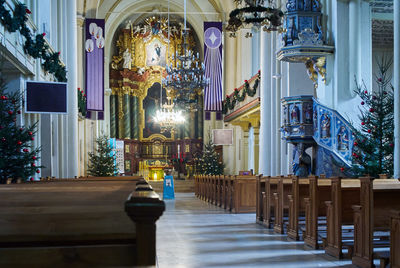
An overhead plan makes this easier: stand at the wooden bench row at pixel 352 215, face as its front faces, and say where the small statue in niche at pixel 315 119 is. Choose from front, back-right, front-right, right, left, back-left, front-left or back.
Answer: front-right

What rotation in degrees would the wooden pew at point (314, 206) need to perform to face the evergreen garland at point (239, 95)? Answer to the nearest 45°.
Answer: approximately 45° to its right

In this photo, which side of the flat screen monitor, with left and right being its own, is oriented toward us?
front

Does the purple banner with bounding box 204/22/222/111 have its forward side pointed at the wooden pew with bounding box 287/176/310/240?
yes

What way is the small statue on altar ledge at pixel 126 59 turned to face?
toward the camera

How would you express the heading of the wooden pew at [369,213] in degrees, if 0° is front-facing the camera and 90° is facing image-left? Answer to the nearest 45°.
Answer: approximately 135°

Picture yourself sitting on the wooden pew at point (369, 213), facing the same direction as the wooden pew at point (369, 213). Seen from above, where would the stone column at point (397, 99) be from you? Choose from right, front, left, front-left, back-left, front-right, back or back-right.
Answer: front-right

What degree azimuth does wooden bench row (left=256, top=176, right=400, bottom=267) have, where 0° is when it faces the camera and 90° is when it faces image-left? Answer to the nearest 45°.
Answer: approximately 135°

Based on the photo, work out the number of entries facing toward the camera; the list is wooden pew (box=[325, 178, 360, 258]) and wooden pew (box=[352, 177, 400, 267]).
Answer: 0

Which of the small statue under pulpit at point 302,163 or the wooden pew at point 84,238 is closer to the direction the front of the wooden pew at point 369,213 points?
the small statue under pulpit

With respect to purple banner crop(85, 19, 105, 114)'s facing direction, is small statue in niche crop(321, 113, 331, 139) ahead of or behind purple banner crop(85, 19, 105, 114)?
ahead

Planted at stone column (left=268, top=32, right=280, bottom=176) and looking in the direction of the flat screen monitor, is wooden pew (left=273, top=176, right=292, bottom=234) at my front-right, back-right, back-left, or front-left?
front-left

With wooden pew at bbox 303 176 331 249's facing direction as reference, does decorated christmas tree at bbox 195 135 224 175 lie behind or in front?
in front

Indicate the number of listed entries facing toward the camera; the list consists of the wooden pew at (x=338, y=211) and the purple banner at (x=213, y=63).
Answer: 1

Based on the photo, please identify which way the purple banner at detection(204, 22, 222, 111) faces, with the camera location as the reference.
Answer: facing the viewer

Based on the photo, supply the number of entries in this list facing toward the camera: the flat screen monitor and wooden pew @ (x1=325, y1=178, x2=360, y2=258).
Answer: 1
